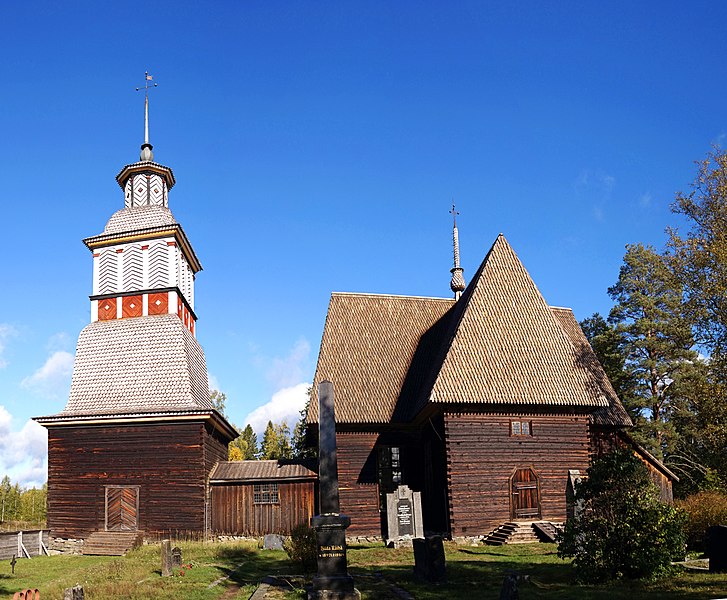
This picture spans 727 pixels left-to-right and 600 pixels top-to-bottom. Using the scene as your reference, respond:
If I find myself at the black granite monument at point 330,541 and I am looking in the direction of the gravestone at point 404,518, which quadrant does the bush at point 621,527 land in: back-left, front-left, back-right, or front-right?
front-right

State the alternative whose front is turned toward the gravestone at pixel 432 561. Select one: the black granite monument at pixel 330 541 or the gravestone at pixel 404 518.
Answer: the gravestone at pixel 404 518

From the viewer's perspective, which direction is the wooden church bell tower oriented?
toward the camera

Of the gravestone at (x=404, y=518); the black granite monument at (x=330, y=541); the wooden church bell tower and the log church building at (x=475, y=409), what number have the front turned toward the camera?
4

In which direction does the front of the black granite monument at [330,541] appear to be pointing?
toward the camera

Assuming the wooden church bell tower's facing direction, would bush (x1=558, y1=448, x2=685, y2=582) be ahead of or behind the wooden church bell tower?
ahead

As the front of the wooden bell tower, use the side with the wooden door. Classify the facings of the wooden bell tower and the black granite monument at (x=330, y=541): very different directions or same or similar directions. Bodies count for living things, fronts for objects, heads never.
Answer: same or similar directions

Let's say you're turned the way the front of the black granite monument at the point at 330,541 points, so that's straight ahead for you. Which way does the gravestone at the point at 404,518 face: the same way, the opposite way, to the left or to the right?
the same way

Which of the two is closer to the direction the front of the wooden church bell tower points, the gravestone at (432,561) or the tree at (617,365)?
the gravestone

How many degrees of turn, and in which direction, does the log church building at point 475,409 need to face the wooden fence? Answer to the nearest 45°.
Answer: approximately 90° to its right

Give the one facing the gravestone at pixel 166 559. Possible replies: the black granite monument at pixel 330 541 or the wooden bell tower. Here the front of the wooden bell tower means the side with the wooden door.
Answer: the wooden bell tower

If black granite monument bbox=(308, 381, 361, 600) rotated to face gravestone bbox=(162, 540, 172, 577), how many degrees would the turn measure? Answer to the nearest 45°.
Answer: approximately 135° to its right

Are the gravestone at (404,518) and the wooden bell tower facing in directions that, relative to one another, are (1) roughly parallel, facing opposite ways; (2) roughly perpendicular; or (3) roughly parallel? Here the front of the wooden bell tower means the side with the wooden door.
roughly parallel

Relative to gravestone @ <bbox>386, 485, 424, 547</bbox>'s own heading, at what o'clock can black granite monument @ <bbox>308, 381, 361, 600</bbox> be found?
The black granite monument is roughly at 12 o'clock from the gravestone.

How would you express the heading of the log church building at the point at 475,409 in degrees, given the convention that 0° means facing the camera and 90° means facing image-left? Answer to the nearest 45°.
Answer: approximately 0°

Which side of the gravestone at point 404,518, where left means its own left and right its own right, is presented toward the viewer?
front
